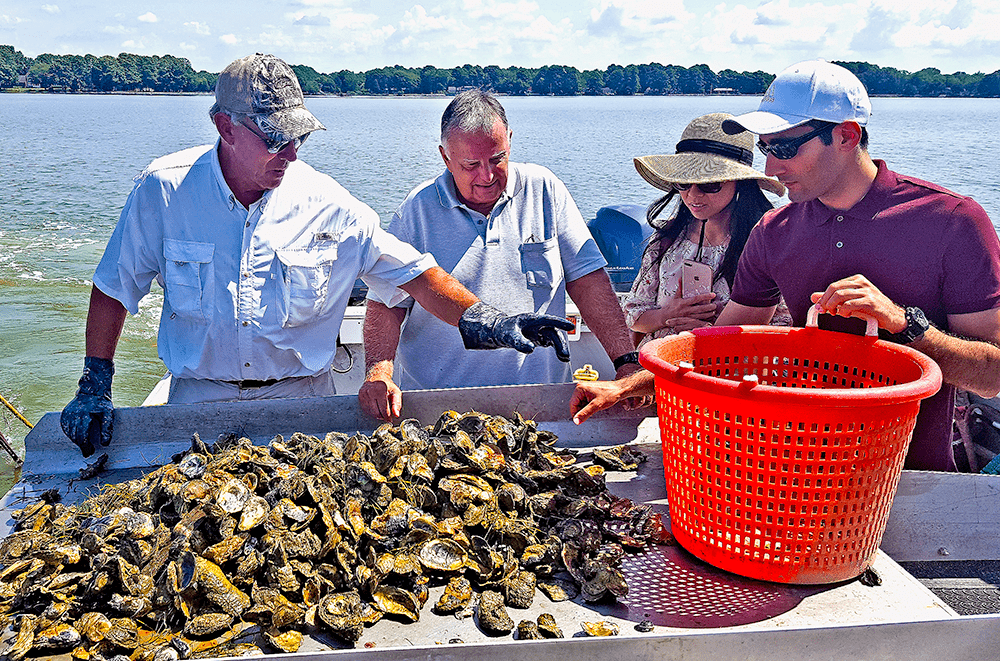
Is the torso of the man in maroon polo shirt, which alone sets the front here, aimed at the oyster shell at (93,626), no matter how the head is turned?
yes

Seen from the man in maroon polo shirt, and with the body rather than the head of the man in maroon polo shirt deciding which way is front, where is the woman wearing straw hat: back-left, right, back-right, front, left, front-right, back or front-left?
right

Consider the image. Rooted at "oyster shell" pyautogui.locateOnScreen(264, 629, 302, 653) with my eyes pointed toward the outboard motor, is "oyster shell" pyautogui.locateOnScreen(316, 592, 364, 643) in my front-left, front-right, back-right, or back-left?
front-right

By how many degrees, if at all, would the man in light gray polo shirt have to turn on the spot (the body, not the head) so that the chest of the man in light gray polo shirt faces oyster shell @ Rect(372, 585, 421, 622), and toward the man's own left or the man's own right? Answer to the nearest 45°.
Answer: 0° — they already face it

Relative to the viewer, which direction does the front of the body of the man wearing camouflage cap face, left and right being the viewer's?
facing the viewer

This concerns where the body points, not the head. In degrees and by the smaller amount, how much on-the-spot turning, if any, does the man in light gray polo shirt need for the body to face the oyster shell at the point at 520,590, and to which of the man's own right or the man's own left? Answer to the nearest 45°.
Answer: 0° — they already face it

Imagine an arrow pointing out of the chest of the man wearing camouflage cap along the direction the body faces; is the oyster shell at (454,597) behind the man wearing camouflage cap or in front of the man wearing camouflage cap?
in front

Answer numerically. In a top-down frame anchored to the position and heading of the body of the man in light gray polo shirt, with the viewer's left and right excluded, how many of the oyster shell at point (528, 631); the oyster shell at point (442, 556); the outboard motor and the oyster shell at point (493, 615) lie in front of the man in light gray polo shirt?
3

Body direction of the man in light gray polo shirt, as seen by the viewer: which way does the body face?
toward the camera

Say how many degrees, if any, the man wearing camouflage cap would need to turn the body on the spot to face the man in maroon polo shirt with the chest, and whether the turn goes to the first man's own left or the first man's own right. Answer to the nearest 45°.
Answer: approximately 45° to the first man's own left

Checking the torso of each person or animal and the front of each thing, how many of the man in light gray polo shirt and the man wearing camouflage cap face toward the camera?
2

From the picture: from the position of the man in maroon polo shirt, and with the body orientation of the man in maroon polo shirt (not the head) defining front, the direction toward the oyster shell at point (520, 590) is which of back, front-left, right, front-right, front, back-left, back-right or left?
front

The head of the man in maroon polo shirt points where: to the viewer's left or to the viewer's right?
to the viewer's left

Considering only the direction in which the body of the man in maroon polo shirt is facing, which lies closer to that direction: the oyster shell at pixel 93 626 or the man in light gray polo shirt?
the oyster shell

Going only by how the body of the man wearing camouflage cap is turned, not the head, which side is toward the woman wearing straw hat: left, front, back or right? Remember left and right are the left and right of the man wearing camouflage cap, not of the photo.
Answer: left

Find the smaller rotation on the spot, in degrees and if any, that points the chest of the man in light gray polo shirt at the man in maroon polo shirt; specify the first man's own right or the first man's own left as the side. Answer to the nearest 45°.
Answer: approximately 45° to the first man's own left

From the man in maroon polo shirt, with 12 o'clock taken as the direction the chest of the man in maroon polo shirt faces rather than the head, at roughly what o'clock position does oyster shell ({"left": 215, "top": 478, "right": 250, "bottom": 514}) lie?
The oyster shell is roughly at 12 o'clock from the man in maroon polo shirt.

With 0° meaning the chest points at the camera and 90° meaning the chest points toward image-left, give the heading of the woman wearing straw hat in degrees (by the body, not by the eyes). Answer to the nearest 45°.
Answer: approximately 45°
